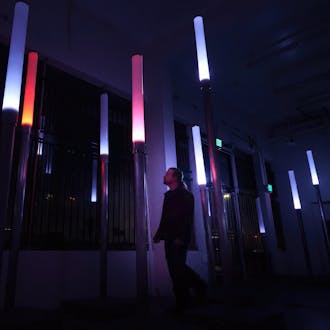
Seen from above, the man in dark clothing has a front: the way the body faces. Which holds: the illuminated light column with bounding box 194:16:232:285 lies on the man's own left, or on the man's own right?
on the man's own right

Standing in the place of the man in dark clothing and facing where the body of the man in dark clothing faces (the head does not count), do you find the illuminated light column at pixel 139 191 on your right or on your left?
on your left
